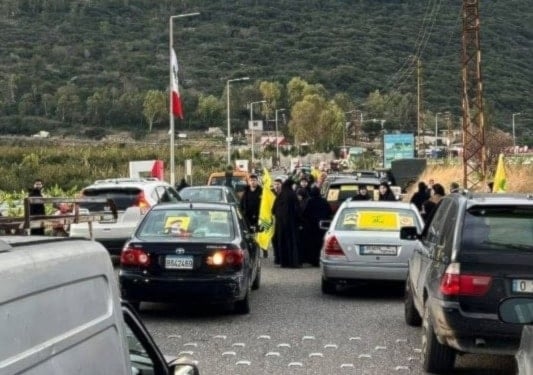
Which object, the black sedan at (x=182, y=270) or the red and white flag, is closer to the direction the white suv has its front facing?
the red and white flag

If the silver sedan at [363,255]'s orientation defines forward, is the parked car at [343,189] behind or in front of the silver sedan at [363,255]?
in front

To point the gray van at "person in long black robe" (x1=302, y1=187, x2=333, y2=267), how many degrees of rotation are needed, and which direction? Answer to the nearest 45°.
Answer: approximately 45° to its left

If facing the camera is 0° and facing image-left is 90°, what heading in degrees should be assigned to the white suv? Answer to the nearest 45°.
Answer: approximately 225°

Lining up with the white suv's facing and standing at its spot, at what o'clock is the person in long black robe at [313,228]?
The person in long black robe is roughly at 4 o'clock from the white suv.

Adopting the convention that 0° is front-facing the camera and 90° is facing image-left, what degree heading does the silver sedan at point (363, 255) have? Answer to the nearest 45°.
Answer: approximately 180°

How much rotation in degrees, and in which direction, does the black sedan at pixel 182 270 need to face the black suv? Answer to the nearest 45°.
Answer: approximately 135° to its right

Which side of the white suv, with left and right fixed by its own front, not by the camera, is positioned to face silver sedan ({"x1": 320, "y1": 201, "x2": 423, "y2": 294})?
right

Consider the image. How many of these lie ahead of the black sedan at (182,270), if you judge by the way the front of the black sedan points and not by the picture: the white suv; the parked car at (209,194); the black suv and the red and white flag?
3

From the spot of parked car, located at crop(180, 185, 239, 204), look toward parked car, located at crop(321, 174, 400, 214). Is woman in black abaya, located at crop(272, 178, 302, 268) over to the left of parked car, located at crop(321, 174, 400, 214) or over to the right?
right

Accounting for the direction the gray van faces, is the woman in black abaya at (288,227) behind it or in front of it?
in front

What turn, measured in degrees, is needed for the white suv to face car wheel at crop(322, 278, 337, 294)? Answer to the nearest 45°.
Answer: approximately 90° to its right

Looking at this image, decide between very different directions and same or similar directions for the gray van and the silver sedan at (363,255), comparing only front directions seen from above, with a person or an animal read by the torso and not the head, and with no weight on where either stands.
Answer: same or similar directions

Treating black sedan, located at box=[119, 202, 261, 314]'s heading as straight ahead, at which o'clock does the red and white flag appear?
The red and white flag is roughly at 12 o'clock from the black sedan.

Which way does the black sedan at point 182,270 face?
away from the camera
